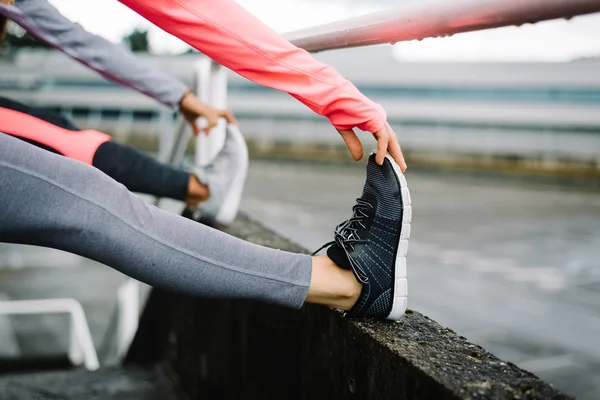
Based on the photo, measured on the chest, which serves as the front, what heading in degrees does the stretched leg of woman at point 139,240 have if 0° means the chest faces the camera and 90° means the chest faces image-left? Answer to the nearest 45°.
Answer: approximately 270°
